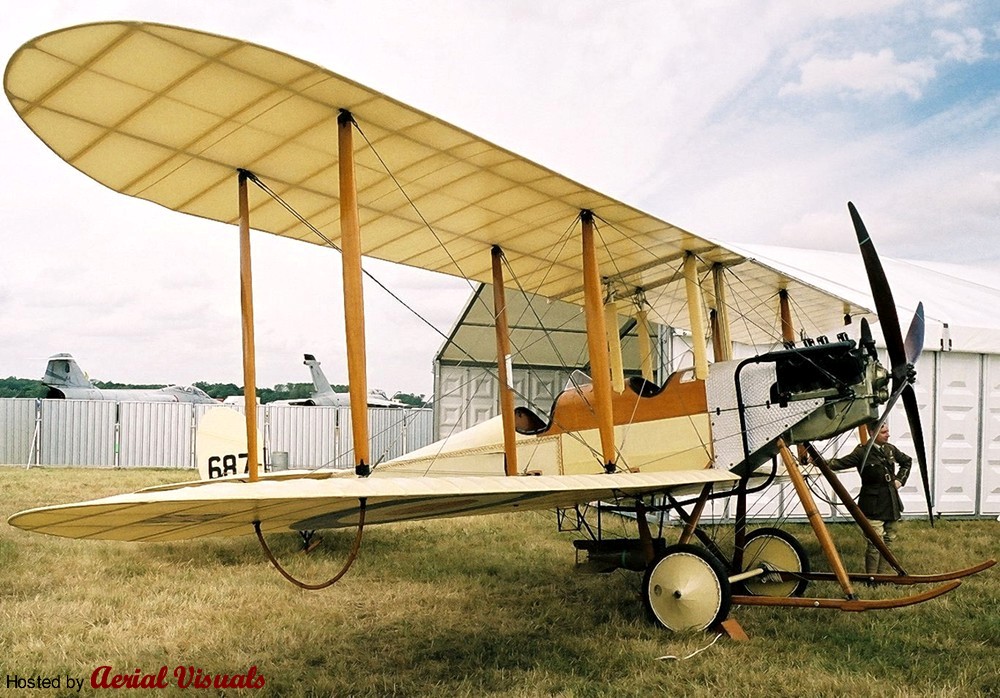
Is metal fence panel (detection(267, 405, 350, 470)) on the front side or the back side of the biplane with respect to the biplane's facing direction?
on the back side

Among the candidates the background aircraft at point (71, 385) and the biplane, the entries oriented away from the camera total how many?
0

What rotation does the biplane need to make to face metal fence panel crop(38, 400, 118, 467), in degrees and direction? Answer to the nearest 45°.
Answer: approximately 180°

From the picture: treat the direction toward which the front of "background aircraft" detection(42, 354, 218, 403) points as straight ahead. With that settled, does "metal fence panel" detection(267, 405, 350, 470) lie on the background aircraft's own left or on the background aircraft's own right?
on the background aircraft's own right

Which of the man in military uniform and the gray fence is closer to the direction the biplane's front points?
the man in military uniform

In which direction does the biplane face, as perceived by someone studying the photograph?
facing the viewer and to the right of the viewer

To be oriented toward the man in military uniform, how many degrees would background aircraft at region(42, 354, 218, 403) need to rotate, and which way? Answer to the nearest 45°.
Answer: approximately 90° to its right

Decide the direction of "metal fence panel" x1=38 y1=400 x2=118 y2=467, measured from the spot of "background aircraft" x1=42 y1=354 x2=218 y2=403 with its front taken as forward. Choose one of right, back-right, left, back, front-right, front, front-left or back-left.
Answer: right

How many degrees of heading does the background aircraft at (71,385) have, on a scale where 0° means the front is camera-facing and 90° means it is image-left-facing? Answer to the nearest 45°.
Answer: approximately 270°

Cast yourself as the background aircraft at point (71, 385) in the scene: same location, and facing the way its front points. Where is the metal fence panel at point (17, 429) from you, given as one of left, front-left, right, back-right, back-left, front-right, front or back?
right

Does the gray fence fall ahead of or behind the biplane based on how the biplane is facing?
behind

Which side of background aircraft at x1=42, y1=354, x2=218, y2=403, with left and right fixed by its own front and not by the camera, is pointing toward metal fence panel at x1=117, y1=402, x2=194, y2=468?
right
